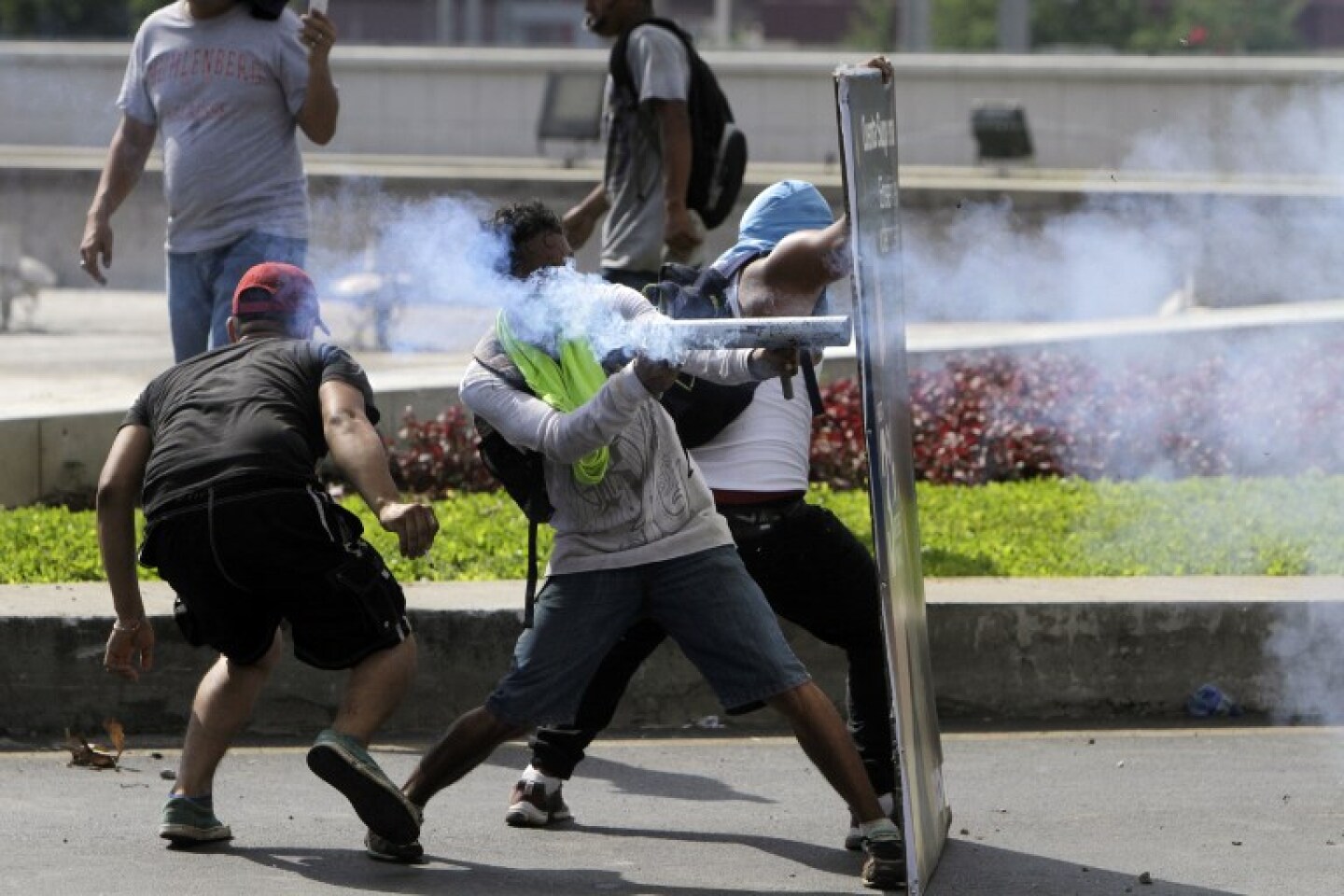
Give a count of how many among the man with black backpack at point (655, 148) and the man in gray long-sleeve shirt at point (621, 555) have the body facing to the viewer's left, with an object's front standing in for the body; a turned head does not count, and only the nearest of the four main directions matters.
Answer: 1

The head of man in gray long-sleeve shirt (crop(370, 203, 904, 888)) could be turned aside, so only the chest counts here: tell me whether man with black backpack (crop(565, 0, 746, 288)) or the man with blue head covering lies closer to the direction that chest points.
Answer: the man with blue head covering

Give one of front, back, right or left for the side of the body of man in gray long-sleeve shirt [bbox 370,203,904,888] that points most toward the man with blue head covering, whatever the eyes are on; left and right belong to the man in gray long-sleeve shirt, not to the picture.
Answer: left

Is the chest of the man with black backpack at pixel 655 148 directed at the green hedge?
no

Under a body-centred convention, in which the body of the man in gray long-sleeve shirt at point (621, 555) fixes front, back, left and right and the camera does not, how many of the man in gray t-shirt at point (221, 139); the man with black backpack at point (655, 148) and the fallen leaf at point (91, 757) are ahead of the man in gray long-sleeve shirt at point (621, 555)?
0

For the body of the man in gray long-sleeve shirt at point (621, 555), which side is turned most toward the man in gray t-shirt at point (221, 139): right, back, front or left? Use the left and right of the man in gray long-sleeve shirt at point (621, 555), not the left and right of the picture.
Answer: back

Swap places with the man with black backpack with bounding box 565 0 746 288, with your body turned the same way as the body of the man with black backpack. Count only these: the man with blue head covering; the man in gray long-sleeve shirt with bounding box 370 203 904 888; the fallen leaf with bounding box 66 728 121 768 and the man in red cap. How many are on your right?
0

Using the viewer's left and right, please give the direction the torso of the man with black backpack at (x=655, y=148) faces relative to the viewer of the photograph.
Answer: facing to the left of the viewer

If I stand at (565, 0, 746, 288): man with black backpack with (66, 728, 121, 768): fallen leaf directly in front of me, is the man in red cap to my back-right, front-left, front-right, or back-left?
front-left

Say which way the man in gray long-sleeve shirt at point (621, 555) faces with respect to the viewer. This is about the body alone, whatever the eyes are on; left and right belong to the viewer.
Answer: facing the viewer and to the right of the viewer
